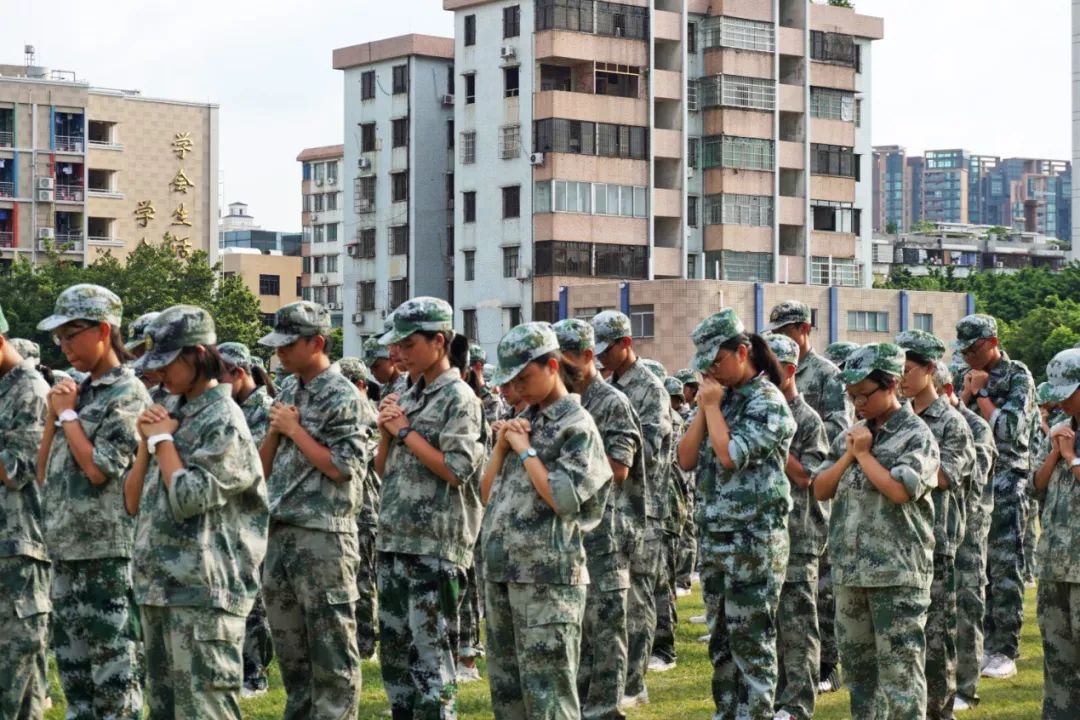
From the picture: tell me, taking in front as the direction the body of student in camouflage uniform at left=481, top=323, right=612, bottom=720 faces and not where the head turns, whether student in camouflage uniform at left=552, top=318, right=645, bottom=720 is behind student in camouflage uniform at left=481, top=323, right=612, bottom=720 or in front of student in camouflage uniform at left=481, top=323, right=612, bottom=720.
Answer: behind

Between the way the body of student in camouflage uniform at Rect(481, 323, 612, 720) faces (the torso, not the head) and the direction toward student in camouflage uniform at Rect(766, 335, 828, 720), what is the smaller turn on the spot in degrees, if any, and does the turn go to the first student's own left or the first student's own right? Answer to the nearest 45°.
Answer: approximately 180°

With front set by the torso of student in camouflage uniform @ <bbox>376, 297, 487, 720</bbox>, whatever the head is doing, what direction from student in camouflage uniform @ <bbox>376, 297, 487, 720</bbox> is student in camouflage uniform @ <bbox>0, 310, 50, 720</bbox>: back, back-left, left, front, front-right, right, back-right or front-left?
front-right

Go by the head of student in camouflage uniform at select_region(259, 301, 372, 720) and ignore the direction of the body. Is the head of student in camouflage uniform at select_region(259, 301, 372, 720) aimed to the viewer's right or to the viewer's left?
to the viewer's left

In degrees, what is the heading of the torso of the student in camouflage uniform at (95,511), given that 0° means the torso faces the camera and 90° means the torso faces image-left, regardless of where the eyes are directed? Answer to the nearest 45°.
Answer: approximately 45°

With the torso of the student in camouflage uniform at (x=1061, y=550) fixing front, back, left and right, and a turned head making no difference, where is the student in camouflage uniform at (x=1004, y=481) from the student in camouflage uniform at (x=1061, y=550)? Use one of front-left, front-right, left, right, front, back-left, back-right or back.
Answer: back-right
